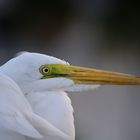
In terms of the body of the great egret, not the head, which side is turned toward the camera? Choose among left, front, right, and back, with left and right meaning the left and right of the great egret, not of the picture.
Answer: right
